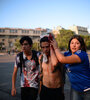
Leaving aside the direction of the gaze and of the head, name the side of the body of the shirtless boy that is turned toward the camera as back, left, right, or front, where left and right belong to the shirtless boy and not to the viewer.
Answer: front
